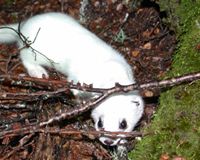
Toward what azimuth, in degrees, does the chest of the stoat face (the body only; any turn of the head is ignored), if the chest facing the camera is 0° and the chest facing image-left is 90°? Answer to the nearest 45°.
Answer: approximately 315°
